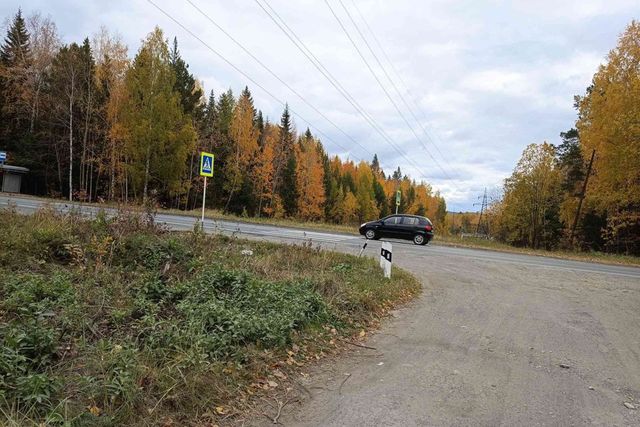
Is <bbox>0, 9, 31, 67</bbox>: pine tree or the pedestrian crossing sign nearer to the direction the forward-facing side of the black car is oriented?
the pine tree

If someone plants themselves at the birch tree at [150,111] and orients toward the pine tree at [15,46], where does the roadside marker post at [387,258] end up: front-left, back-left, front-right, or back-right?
back-left

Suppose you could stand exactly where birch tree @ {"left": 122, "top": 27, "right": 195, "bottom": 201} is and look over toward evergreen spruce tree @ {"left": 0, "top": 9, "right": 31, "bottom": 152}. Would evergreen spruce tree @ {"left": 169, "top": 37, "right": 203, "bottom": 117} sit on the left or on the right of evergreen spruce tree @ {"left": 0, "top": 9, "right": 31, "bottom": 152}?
right

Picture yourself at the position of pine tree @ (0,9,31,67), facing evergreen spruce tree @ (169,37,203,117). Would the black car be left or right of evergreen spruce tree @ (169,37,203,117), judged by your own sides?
right

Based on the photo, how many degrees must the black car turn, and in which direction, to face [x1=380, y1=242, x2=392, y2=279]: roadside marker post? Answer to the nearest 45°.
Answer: approximately 90° to its left

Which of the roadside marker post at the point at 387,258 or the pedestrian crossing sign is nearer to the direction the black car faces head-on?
the pedestrian crossing sign

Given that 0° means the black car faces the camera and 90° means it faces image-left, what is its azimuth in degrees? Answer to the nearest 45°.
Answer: approximately 90°
